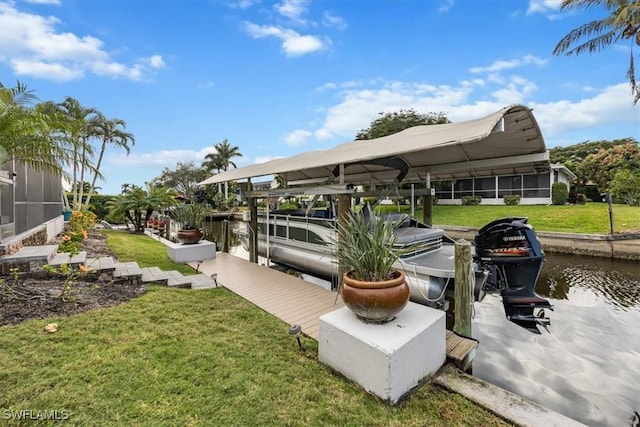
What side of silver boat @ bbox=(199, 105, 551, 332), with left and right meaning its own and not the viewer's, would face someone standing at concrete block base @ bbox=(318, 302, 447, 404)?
left

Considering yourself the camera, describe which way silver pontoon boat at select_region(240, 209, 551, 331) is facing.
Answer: facing away from the viewer and to the left of the viewer

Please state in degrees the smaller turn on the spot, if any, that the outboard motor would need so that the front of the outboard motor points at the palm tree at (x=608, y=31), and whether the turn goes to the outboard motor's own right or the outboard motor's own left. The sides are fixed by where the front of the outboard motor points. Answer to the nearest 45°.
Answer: approximately 45° to the outboard motor's own right

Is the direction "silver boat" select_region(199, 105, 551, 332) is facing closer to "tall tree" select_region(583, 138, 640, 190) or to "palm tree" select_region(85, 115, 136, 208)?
the palm tree

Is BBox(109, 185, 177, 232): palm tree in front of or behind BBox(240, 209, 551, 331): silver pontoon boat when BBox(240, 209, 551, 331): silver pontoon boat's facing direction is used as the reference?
in front

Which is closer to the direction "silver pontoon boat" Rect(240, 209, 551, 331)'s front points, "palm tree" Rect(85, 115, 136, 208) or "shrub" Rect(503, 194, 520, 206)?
the palm tree

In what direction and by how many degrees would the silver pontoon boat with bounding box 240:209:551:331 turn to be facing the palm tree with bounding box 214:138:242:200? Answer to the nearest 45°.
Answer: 0° — it already faces it

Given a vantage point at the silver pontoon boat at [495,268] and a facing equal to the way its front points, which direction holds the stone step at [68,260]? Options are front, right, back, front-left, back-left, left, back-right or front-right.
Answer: front-left

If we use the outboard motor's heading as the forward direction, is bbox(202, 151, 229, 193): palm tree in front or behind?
in front

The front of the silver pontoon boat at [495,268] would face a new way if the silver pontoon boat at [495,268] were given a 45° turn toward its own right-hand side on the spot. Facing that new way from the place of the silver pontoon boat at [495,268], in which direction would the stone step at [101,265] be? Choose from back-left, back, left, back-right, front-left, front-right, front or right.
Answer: left

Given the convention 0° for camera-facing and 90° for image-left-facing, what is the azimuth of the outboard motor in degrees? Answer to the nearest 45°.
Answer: approximately 135°

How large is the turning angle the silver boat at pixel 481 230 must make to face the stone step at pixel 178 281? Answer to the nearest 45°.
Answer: approximately 45° to its left

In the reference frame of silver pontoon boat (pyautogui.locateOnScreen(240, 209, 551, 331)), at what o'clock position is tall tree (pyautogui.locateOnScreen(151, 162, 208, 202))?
The tall tree is roughly at 12 o'clock from the silver pontoon boat.

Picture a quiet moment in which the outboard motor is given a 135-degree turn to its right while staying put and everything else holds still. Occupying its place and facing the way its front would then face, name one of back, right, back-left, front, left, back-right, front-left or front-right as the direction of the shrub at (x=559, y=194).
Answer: left
